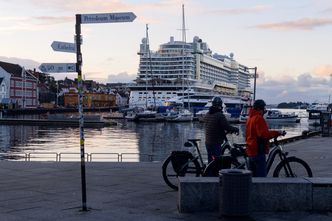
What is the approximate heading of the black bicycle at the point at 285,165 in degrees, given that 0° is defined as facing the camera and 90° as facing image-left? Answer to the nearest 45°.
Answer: approximately 270°

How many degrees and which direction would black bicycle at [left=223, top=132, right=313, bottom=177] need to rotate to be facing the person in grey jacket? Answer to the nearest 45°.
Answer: approximately 180°

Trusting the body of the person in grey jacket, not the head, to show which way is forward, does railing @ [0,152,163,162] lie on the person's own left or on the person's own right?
on the person's own left

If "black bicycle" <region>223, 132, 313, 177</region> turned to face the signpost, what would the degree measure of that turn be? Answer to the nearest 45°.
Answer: approximately 135° to its right

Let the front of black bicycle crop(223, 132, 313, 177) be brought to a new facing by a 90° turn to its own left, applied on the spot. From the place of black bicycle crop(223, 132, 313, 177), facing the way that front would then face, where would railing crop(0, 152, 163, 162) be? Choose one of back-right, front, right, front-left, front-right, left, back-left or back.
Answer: front-left

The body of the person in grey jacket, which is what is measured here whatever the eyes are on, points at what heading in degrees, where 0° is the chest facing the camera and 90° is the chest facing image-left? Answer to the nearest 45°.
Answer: approximately 225°

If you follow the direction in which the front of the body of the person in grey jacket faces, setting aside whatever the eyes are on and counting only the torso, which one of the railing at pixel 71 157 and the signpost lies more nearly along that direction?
the railing

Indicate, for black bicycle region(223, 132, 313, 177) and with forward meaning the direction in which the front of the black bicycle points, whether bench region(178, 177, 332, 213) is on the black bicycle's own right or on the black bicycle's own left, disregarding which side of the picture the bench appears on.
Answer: on the black bicycle's own right
